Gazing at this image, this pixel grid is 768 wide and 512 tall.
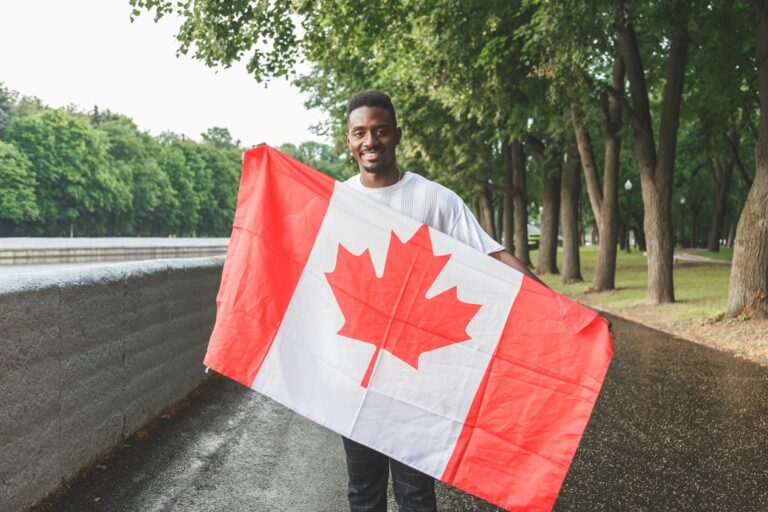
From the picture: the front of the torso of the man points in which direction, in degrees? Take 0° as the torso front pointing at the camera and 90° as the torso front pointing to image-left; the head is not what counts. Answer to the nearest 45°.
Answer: approximately 0°

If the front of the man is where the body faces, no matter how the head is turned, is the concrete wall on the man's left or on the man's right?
on the man's right

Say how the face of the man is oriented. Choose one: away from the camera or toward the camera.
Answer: toward the camera

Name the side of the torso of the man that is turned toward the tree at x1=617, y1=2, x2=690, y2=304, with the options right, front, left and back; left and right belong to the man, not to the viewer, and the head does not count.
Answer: back
